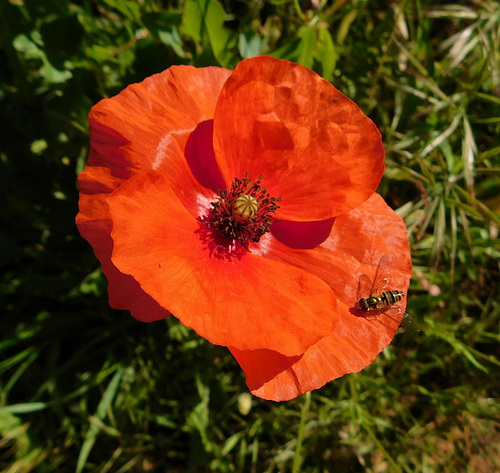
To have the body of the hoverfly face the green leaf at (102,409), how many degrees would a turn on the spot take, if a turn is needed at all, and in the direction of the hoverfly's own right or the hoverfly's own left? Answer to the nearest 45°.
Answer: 0° — it already faces it

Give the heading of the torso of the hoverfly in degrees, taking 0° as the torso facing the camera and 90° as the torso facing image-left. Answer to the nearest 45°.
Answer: approximately 90°

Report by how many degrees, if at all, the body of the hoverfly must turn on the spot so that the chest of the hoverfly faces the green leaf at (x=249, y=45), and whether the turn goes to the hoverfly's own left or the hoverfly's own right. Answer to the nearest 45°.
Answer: approximately 45° to the hoverfly's own right

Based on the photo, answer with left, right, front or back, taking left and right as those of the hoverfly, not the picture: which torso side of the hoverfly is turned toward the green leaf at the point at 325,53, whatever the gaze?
right

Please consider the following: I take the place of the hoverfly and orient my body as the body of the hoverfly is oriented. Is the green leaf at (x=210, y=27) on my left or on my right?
on my right
